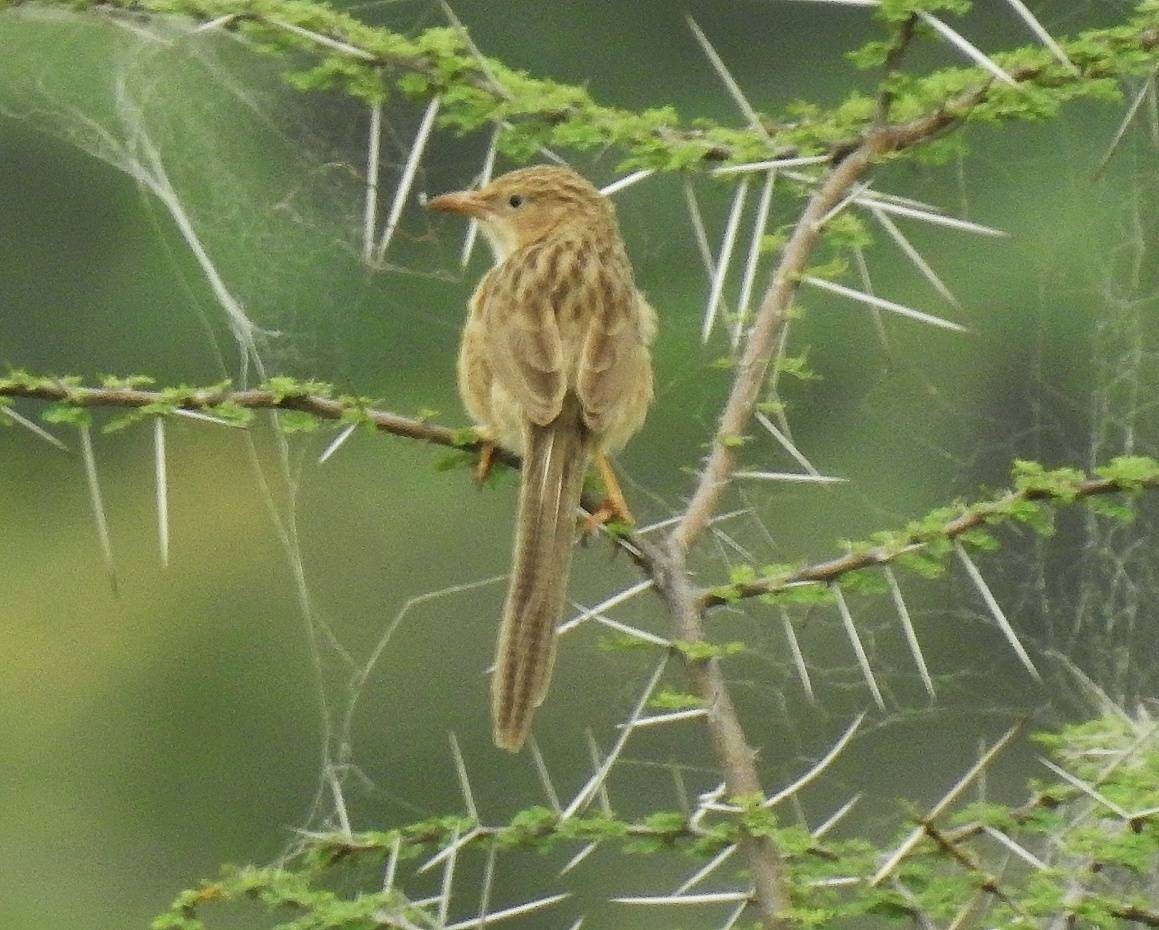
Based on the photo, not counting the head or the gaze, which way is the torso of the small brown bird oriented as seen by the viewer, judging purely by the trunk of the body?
away from the camera
